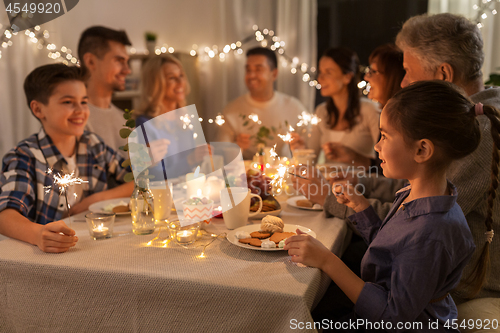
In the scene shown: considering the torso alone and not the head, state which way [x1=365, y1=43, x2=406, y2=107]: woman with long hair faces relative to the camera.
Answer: to the viewer's left

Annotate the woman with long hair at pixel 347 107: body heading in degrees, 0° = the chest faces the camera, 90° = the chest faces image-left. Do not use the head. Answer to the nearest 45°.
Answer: approximately 45°

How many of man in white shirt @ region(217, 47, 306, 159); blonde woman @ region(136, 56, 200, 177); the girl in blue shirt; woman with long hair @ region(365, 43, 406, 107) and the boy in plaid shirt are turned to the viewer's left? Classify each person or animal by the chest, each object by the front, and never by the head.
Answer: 2

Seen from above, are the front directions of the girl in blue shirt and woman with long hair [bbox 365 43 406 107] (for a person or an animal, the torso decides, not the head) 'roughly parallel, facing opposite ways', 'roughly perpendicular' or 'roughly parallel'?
roughly parallel

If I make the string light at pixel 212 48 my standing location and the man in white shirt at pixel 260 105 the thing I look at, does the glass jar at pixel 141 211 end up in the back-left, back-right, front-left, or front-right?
front-right

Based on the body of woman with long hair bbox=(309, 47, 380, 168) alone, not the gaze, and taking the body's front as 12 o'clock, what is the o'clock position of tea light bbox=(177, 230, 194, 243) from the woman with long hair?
The tea light is roughly at 11 o'clock from the woman with long hair.

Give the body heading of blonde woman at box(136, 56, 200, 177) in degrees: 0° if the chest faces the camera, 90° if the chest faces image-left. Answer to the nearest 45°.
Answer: approximately 315°

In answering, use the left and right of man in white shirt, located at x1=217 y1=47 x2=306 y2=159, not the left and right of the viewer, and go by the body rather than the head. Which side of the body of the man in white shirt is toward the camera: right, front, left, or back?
front

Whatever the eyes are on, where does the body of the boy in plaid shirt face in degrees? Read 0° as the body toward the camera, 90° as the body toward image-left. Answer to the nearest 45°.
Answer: approximately 315°

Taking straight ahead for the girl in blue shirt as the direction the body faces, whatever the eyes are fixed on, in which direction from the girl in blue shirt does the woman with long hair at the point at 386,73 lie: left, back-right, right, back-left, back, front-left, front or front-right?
right

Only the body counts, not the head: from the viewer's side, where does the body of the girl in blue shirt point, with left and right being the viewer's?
facing to the left of the viewer

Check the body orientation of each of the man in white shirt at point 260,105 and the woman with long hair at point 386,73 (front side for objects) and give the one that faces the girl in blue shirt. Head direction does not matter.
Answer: the man in white shirt

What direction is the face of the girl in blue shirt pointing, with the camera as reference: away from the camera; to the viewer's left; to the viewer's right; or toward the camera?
to the viewer's left
